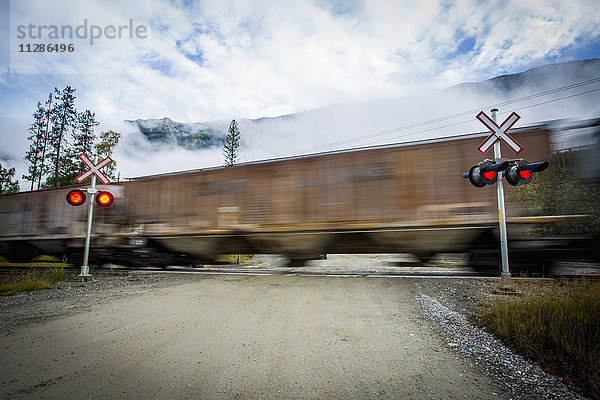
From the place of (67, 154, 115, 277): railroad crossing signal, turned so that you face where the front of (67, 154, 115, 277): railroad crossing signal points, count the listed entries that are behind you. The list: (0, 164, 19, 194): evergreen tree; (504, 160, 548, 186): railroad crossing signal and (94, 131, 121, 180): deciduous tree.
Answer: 2

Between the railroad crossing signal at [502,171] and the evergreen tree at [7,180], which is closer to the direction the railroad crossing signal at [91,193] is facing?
the railroad crossing signal

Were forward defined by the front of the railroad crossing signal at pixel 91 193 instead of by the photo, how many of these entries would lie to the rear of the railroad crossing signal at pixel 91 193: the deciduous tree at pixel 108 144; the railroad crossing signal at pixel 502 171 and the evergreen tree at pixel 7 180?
2

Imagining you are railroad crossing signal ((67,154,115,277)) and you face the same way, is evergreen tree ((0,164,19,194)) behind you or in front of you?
behind

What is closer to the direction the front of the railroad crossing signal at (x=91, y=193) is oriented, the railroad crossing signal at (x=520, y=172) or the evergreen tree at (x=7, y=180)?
the railroad crossing signal

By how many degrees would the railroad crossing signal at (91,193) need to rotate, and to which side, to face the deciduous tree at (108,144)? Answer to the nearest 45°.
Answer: approximately 180°

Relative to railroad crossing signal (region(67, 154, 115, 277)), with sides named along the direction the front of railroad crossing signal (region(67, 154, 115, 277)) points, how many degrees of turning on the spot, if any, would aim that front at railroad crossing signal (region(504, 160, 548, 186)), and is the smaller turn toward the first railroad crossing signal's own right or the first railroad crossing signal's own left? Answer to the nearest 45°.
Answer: approximately 45° to the first railroad crossing signal's own left

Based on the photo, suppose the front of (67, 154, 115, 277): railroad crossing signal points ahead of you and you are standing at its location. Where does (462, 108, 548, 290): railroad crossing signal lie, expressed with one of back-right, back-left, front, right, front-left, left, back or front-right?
front-left

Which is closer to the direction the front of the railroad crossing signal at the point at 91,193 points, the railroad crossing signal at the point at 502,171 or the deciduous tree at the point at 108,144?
the railroad crossing signal

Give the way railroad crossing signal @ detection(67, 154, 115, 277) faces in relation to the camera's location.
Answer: facing the viewer

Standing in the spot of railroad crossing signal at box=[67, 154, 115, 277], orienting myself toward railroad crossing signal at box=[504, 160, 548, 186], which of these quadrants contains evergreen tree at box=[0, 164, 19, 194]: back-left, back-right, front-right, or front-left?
back-left
